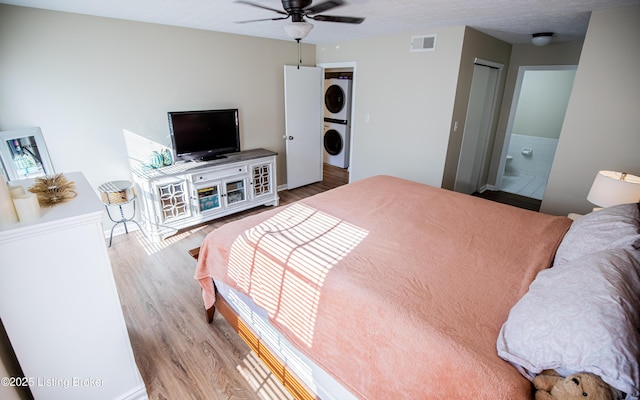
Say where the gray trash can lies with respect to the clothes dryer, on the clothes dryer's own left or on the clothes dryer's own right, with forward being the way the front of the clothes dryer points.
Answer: on the clothes dryer's own left

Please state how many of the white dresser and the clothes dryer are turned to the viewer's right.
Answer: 1

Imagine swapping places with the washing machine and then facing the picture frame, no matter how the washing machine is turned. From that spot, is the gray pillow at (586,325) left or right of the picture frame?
left

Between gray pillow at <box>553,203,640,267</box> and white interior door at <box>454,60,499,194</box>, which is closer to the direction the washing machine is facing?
the gray pillow

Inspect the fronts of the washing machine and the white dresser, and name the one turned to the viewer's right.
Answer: the white dresser

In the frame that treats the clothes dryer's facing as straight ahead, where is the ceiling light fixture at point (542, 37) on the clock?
The ceiling light fixture is roughly at 9 o'clock from the clothes dryer.

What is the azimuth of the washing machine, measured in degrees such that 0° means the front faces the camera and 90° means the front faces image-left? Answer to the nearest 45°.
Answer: approximately 45°

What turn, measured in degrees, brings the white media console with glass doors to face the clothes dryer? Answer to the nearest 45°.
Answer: approximately 90° to its left

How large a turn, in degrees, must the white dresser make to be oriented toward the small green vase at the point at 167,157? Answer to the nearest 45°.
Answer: approximately 45° to its left

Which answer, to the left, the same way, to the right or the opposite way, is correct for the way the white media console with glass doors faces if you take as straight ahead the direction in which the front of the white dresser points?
to the right

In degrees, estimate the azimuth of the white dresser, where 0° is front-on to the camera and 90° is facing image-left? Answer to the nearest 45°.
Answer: approximately 270°
